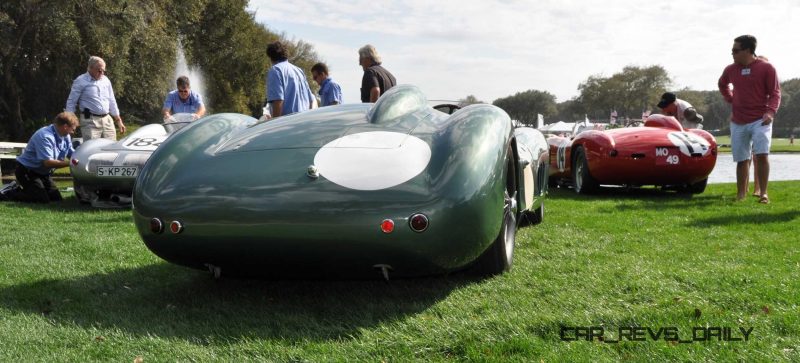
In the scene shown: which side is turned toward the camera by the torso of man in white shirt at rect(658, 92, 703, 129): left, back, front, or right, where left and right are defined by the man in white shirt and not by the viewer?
left

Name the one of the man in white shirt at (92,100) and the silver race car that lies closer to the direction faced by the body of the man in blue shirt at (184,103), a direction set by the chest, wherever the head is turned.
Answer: the silver race car

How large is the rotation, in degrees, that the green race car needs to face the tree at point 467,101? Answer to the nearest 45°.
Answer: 0° — it already faces it

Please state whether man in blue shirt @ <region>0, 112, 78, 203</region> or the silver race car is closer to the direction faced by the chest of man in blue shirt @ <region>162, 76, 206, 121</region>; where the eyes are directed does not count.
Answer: the silver race car

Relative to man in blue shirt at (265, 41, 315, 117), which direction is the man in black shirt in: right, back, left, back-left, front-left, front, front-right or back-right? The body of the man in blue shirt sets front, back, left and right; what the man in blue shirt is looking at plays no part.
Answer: back-right

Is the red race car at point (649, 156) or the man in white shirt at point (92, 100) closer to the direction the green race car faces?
the red race car

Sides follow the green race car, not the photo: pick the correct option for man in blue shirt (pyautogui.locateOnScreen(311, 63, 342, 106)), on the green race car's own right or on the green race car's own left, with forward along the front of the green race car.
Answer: on the green race car's own left
